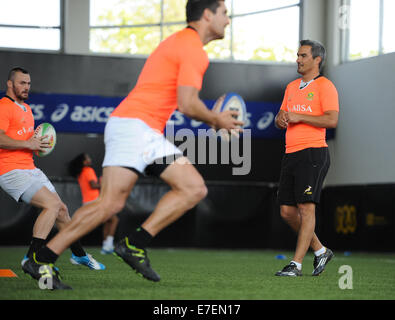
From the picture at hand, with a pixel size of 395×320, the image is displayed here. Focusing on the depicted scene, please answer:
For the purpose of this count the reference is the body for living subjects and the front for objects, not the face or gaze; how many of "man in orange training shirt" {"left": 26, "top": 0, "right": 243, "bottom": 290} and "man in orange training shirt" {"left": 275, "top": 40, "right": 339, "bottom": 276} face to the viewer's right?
1

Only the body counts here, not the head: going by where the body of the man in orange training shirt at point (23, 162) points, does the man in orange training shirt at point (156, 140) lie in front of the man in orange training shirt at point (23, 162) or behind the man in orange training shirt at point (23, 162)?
in front

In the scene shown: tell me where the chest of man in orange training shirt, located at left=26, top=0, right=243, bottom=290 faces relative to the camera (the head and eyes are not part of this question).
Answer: to the viewer's right

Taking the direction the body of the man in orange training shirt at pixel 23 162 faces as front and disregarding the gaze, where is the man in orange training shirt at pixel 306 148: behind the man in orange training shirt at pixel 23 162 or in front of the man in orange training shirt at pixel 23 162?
in front

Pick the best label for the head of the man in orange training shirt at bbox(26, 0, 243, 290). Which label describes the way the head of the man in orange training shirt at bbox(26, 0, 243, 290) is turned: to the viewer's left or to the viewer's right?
to the viewer's right

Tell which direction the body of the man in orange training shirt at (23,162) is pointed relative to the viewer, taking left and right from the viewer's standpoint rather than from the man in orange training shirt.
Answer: facing the viewer and to the right of the viewer

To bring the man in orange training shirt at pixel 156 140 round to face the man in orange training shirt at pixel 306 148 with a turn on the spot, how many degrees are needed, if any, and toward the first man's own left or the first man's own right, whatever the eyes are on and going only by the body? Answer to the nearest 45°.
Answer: approximately 45° to the first man's own left

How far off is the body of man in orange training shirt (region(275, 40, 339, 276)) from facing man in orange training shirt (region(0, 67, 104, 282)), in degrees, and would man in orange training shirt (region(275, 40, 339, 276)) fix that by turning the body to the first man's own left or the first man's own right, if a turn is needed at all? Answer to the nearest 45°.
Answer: approximately 45° to the first man's own right

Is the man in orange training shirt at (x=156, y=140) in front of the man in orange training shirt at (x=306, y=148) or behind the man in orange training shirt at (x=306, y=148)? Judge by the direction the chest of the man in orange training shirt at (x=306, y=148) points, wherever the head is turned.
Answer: in front
